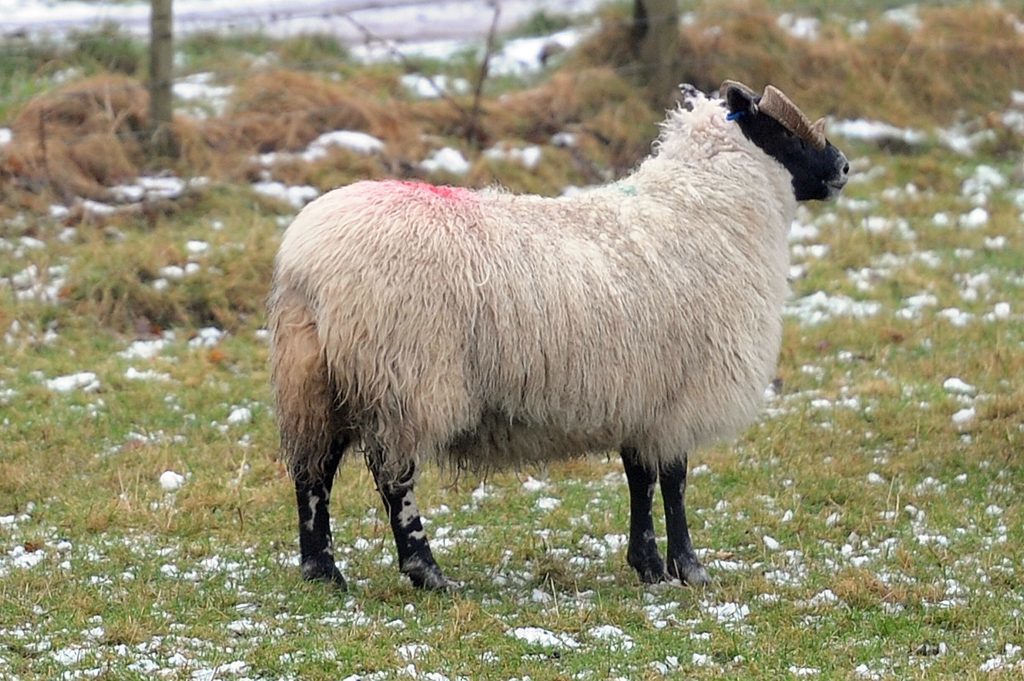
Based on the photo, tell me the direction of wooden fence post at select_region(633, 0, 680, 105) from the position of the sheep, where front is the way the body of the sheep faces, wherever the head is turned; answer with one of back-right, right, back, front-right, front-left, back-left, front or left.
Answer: left

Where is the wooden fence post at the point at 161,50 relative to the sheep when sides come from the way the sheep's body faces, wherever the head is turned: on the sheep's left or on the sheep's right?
on the sheep's left

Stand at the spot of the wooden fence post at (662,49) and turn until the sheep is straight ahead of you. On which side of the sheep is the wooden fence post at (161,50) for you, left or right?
right

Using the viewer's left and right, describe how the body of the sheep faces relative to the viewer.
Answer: facing to the right of the viewer

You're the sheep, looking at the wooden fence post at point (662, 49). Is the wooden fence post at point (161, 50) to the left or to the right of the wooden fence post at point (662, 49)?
left
